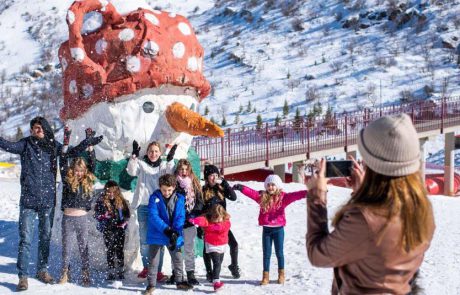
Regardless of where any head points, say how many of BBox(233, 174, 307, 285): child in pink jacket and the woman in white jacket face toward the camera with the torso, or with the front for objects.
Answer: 2

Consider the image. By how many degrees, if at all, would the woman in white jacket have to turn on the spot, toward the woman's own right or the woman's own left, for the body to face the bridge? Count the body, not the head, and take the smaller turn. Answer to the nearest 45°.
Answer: approximately 180°

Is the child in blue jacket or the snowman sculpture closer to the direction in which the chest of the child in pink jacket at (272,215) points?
the child in blue jacket

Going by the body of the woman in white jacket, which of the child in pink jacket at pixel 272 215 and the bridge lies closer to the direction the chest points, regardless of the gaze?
the child in pink jacket

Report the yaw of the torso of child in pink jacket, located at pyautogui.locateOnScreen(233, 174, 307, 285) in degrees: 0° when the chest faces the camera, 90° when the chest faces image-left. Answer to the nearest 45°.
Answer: approximately 0°

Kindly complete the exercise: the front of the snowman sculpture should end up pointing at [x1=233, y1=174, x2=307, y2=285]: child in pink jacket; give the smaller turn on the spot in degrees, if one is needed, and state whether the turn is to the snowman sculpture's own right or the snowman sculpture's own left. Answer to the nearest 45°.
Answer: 0° — it already faces them
